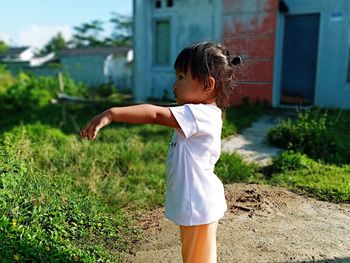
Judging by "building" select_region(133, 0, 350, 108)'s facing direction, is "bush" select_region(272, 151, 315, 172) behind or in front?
in front

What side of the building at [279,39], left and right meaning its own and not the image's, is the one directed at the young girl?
front

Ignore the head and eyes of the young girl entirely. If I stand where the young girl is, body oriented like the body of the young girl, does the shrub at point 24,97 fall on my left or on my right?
on my right

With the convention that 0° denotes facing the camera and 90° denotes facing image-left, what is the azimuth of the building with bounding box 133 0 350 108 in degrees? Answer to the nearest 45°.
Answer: approximately 0°

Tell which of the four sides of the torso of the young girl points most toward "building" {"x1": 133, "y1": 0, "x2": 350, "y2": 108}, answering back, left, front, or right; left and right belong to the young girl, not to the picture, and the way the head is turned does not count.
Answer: right

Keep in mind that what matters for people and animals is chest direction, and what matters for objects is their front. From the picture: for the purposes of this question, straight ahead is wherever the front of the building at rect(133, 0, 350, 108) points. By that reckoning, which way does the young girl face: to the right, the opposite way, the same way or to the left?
to the right

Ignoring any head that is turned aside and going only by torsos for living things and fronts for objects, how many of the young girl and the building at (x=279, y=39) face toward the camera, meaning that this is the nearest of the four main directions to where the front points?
1

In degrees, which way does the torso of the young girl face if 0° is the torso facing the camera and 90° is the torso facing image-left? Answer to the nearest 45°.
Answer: approximately 90°

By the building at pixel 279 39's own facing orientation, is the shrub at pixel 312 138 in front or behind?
in front

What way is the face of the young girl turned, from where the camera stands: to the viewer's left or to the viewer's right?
to the viewer's left

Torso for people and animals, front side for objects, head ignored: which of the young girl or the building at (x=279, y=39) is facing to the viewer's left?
the young girl
